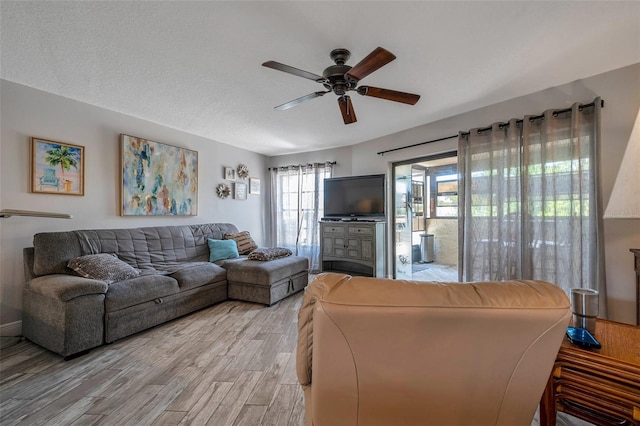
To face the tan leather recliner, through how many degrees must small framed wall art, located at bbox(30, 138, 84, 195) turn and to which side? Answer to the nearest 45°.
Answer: approximately 45° to its right

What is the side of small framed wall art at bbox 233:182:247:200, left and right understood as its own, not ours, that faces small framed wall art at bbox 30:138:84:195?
right

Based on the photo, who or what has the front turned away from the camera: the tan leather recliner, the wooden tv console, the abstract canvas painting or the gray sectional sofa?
the tan leather recliner

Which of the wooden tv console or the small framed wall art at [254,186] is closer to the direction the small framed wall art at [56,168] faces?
the wooden tv console

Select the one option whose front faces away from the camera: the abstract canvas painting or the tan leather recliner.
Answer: the tan leather recliner

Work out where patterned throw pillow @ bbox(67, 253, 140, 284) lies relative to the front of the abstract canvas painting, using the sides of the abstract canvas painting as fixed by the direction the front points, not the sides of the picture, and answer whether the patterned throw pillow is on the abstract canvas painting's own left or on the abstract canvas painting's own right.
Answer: on the abstract canvas painting's own right

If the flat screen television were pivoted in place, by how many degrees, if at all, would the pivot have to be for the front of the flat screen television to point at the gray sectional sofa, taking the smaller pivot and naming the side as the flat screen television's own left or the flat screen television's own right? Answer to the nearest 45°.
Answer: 0° — it already faces it

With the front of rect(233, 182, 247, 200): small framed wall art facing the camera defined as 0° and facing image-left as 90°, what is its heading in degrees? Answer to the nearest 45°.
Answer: approximately 315°

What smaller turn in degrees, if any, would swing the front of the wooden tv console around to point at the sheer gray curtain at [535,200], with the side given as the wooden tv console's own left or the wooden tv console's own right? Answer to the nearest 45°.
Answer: approximately 90° to the wooden tv console's own left

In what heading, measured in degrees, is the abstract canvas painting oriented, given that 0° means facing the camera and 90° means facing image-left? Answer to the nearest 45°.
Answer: approximately 315°

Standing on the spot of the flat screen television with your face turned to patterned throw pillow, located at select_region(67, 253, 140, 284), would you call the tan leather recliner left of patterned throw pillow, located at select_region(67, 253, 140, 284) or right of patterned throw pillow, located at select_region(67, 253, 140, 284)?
left
